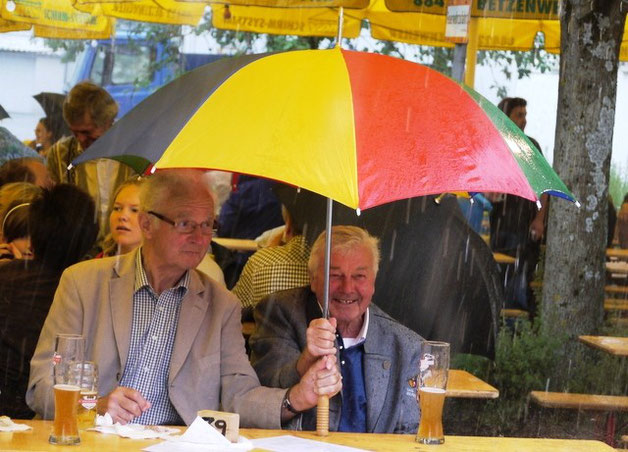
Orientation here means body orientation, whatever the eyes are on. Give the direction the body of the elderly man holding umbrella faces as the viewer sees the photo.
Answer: toward the camera

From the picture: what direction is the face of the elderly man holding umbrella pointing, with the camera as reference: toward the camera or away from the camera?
toward the camera

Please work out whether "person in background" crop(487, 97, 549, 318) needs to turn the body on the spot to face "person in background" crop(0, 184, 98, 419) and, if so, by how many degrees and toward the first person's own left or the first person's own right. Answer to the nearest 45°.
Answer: approximately 45° to the first person's own right

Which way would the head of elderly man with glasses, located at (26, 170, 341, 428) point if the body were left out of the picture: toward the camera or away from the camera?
toward the camera

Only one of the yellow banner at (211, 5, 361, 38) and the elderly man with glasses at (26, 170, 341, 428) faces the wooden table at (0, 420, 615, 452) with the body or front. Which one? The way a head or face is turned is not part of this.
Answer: the elderly man with glasses
